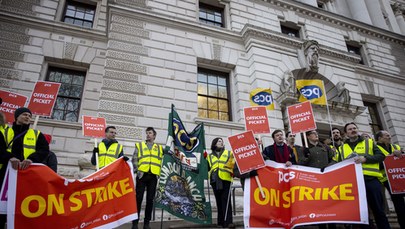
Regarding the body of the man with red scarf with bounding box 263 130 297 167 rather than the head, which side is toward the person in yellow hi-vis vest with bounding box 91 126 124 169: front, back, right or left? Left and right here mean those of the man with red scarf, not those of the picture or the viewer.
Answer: right

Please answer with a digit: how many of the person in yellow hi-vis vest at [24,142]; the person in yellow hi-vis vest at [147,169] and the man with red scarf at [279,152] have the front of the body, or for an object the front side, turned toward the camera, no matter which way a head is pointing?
3

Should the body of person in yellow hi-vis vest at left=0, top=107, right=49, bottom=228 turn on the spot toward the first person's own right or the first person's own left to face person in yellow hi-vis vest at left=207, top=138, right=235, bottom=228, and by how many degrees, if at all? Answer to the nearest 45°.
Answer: approximately 90° to the first person's own left

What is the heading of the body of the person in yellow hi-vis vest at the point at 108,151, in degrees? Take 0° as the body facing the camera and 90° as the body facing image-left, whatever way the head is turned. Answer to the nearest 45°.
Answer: approximately 0°

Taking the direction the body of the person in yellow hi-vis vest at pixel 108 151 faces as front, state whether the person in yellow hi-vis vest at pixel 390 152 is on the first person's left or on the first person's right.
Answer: on the first person's left

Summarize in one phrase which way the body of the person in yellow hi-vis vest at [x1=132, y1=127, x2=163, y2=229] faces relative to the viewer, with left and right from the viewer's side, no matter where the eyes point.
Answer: facing the viewer

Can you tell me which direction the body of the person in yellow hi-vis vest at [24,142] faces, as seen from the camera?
toward the camera

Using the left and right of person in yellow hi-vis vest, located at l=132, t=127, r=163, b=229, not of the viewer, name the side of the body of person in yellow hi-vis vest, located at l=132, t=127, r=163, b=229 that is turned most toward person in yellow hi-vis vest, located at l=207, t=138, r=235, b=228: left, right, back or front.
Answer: left

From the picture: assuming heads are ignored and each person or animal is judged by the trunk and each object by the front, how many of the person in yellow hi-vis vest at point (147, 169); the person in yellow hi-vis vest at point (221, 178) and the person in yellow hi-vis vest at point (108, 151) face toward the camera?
3

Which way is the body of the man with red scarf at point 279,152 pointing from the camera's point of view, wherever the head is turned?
toward the camera

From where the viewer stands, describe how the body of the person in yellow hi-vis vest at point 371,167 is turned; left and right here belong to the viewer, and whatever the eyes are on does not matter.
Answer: facing the viewer and to the left of the viewer

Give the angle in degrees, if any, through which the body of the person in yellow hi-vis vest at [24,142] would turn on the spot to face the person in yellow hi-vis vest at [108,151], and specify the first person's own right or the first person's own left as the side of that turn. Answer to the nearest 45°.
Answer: approximately 135° to the first person's own left

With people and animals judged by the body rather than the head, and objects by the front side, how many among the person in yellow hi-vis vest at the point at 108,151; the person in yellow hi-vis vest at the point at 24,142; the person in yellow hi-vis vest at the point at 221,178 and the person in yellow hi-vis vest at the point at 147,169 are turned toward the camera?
4
